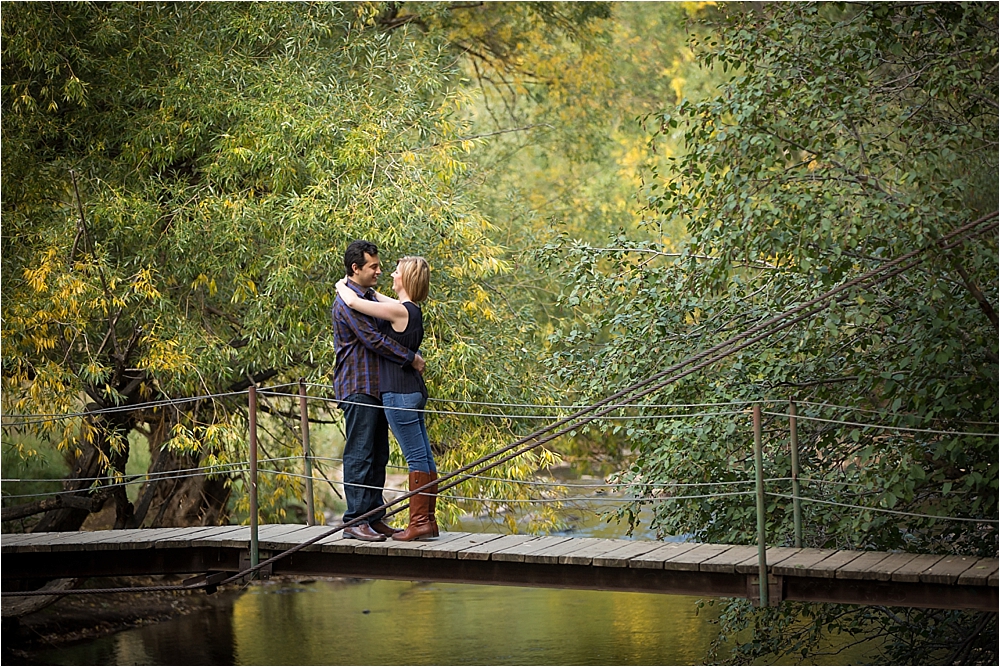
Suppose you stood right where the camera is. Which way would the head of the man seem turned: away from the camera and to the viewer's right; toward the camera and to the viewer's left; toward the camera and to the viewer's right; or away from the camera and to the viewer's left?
toward the camera and to the viewer's right

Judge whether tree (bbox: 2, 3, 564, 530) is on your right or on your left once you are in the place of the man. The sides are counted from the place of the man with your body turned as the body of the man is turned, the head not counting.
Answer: on your left

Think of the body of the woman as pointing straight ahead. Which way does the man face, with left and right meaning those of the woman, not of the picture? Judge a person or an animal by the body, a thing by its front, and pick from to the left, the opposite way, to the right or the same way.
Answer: the opposite way

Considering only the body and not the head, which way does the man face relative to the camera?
to the viewer's right

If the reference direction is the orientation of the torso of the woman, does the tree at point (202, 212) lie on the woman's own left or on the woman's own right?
on the woman's own right

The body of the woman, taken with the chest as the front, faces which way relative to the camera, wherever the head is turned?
to the viewer's left
